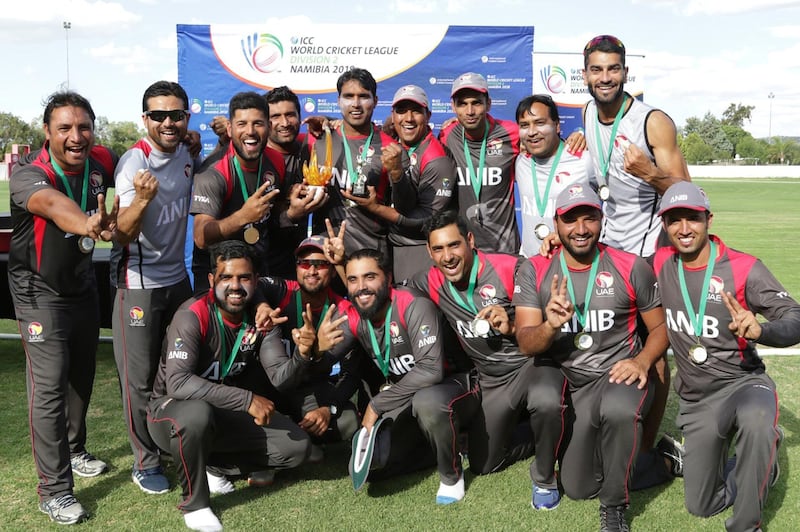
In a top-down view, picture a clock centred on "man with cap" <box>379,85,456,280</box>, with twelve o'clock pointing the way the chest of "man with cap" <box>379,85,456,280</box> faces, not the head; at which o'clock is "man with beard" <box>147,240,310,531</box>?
"man with beard" <box>147,240,310,531</box> is roughly at 12 o'clock from "man with cap" <box>379,85,456,280</box>.

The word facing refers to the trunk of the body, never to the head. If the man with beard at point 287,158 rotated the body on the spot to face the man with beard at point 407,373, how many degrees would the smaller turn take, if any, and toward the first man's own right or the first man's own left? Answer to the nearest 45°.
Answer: approximately 45° to the first man's own left

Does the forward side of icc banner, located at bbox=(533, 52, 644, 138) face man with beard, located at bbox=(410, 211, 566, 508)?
yes

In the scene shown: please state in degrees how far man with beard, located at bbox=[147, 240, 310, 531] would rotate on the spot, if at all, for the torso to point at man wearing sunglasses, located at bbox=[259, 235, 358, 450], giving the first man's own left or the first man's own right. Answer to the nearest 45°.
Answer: approximately 90° to the first man's own left

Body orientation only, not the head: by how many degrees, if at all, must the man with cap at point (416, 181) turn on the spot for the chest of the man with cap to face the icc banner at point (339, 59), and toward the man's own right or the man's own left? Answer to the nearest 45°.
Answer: approximately 135° to the man's own right

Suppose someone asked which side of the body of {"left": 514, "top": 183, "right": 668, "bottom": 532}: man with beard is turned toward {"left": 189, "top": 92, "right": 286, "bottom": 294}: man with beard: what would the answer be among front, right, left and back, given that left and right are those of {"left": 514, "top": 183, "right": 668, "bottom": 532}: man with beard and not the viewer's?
right
